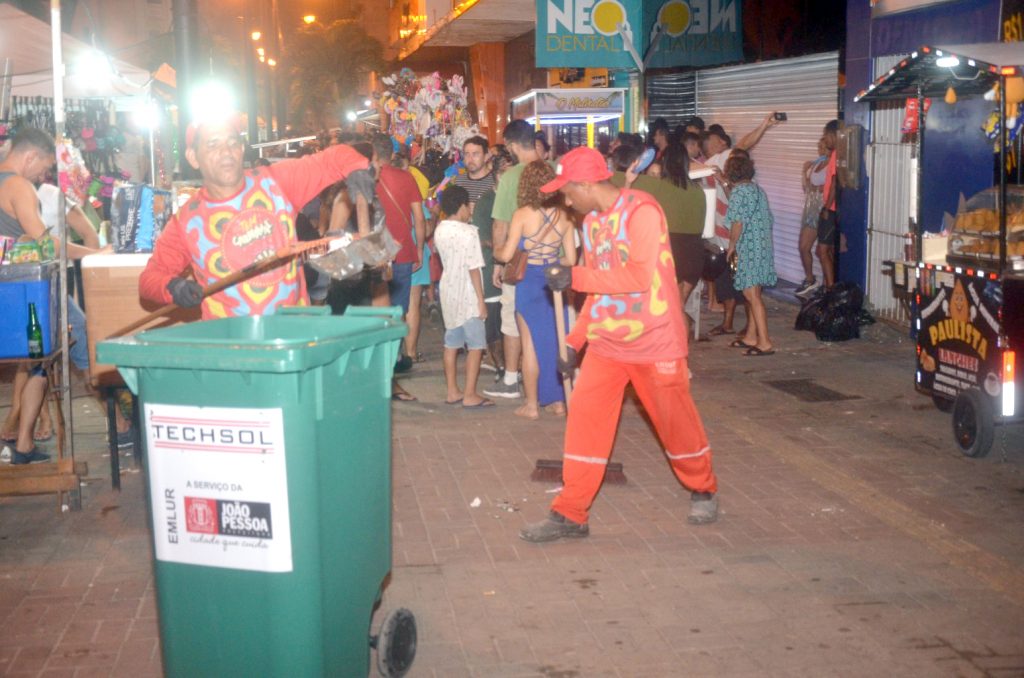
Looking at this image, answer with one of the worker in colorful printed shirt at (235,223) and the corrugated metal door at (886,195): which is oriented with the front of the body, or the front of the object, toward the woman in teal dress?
the corrugated metal door

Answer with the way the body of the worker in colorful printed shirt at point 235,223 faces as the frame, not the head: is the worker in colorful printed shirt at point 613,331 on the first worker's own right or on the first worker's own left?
on the first worker's own left

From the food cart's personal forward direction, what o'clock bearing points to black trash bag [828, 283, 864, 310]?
The black trash bag is roughly at 4 o'clock from the food cart.

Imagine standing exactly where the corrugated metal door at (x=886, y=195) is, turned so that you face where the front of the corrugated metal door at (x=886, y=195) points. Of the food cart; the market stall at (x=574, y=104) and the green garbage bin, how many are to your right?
1

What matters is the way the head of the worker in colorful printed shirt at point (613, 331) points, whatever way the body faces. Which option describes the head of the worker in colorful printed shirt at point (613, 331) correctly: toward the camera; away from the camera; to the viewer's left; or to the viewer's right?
to the viewer's left

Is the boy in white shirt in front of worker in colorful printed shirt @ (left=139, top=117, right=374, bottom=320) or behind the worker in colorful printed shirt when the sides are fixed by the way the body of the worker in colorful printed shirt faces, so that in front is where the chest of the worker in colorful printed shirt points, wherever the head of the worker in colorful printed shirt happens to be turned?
behind

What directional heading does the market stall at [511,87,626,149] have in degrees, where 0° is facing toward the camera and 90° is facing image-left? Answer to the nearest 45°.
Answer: approximately 0°

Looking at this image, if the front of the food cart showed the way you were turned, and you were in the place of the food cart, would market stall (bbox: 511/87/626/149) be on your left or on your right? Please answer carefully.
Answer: on your right

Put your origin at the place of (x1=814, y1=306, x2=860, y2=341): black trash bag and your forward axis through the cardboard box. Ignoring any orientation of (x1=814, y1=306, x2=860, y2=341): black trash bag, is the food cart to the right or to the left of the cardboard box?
left

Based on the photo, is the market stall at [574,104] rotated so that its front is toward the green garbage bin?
yes

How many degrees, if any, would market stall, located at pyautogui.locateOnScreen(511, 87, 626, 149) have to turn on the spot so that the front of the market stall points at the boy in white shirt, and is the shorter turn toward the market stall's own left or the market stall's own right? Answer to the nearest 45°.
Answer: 0° — it already faces them

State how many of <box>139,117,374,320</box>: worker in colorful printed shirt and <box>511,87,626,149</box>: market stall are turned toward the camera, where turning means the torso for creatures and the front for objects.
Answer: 2

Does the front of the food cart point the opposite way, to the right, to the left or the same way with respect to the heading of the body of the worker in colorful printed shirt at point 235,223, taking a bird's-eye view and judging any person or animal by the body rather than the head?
to the right

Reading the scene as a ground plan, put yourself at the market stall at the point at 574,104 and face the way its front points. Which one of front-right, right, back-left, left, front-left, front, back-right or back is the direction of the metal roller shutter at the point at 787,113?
left
